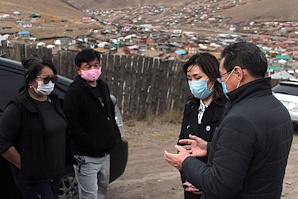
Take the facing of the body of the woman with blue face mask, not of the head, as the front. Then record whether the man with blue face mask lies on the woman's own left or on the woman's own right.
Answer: on the woman's own left

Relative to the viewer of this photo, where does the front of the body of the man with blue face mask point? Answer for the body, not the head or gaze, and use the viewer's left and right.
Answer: facing away from the viewer and to the left of the viewer

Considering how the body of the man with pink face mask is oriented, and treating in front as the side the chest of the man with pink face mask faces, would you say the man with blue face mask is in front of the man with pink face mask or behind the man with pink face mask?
in front

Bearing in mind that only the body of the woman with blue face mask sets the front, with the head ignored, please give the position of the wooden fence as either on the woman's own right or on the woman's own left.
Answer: on the woman's own right

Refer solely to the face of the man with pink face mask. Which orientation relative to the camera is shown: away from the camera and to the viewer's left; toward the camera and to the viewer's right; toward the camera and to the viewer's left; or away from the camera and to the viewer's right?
toward the camera and to the viewer's right

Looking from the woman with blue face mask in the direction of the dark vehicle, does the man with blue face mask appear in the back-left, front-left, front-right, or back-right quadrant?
back-left

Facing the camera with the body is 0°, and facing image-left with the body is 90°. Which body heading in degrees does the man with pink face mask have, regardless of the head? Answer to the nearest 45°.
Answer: approximately 315°

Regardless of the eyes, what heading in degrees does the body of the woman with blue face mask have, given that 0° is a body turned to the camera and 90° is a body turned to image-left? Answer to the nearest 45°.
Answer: approximately 45°

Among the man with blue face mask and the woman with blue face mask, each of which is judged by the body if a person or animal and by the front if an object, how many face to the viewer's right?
0
